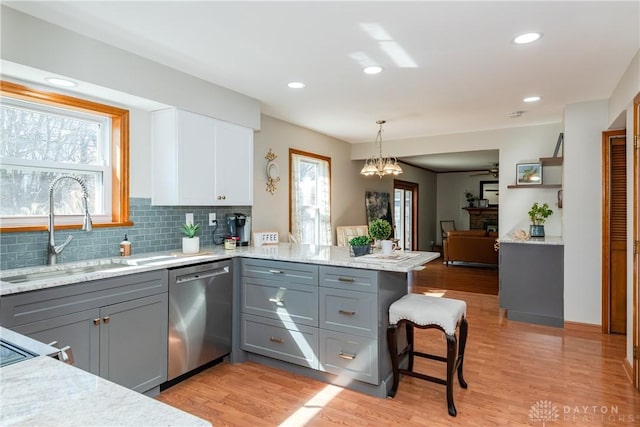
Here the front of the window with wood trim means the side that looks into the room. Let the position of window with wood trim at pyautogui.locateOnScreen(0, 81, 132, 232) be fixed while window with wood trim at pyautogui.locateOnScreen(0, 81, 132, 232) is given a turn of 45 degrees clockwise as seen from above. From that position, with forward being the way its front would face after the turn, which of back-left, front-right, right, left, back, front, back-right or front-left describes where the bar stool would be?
front-left

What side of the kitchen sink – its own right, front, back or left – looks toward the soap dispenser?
left

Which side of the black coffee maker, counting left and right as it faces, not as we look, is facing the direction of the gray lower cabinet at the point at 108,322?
right

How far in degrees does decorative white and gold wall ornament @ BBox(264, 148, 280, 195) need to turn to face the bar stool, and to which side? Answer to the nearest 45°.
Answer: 0° — it already faces it

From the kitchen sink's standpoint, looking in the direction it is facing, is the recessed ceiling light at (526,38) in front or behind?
in front

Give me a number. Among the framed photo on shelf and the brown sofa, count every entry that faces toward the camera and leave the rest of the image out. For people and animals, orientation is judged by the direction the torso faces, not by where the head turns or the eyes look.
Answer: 1

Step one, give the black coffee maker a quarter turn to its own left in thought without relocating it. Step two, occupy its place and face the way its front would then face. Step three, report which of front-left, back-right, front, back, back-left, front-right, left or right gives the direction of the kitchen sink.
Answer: back

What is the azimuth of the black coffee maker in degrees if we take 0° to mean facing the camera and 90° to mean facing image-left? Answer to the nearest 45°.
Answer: approximately 315°

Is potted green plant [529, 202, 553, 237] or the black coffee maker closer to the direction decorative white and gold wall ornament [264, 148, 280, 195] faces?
the potted green plant

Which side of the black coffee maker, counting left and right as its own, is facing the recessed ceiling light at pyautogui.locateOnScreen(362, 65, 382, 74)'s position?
front

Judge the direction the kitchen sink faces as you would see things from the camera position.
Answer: facing the viewer and to the right of the viewer

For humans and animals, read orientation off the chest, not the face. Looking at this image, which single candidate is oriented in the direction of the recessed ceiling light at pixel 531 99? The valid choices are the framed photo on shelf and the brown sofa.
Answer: the framed photo on shelf

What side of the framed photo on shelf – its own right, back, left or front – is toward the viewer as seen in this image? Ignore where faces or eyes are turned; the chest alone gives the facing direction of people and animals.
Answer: front
